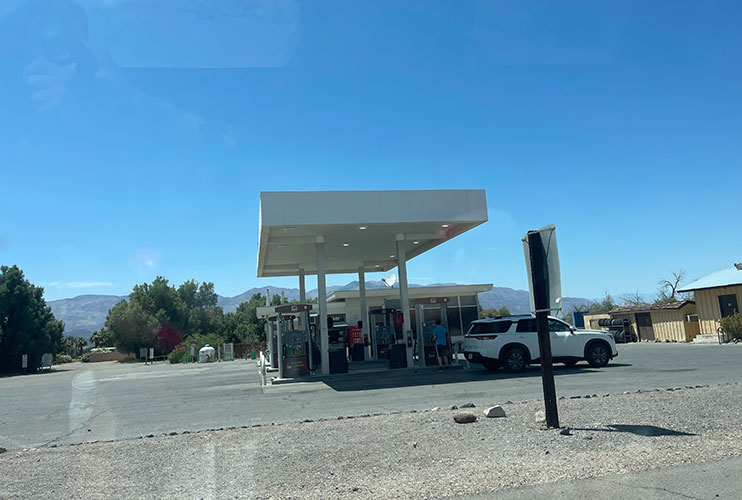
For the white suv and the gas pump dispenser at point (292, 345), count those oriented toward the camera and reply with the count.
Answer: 1

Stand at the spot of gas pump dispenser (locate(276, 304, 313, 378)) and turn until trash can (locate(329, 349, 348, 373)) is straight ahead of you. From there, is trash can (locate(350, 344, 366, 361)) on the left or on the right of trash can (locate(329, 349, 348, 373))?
left

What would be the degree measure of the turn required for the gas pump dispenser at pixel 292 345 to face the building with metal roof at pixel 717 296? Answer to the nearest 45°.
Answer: approximately 90° to its left

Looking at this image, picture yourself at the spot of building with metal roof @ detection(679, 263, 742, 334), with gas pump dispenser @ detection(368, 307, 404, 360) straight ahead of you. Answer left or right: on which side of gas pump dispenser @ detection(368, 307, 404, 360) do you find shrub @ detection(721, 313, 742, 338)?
left

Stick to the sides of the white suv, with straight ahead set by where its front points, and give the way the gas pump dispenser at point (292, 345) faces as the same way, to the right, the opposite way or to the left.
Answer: to the right

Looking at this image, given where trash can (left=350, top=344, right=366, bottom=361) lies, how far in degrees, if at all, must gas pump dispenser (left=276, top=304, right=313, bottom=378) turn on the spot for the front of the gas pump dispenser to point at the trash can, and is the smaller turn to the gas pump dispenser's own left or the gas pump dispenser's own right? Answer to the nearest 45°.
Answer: approximately 135° to the gas pump dispenser's own left

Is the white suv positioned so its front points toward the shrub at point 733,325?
yes

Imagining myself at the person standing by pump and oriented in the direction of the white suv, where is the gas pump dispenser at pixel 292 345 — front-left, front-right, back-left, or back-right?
back-right

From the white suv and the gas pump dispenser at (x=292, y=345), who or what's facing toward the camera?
the gas pump dispenser

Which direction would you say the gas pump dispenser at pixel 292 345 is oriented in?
toward the camera

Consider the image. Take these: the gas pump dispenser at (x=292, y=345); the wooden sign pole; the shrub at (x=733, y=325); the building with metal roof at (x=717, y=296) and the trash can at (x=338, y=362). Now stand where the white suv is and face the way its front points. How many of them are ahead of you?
2

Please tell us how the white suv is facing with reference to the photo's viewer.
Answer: facing away from the viewer and to the right of the viewer
